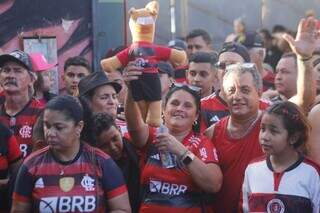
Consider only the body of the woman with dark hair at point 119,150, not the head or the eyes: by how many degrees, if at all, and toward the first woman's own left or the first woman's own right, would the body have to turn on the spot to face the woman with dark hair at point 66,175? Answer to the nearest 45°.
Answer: approximately 45° to the first woman's own right

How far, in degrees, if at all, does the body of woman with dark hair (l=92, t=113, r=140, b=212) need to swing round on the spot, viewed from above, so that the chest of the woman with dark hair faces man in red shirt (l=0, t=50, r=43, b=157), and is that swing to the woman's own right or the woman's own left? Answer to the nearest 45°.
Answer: approximately 135° to the woman's own right

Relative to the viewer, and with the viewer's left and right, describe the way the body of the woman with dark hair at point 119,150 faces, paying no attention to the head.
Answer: facing the viewer

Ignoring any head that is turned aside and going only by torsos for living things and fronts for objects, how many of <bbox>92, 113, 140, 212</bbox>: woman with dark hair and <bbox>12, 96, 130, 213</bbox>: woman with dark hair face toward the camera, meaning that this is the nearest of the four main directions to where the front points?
2

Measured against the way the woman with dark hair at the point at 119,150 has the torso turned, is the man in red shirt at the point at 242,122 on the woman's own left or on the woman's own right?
on the woman's own left

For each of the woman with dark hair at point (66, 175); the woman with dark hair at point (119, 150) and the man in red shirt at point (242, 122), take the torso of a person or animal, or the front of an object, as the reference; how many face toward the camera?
3

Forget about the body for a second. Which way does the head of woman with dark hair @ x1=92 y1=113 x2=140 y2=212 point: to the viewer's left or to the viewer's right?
to the viewer's right

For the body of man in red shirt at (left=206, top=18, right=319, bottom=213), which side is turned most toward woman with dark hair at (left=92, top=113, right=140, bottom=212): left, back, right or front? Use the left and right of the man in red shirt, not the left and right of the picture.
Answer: right

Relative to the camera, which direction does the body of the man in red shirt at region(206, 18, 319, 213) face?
toward the camera

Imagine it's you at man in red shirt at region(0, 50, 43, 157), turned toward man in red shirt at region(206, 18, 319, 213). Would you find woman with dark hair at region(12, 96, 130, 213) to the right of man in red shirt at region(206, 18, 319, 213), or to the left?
right

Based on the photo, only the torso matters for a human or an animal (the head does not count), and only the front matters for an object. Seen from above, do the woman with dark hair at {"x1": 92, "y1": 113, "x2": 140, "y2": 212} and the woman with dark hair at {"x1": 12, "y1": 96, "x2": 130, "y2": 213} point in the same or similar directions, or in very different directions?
same or similar directions

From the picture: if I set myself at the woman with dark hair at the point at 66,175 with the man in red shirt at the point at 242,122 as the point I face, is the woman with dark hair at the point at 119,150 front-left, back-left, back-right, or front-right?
front-left

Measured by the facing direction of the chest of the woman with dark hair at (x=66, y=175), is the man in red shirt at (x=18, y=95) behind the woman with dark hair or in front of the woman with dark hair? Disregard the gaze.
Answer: behind

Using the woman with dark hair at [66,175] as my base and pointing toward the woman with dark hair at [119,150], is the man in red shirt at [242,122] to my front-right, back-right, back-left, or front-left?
front-right
